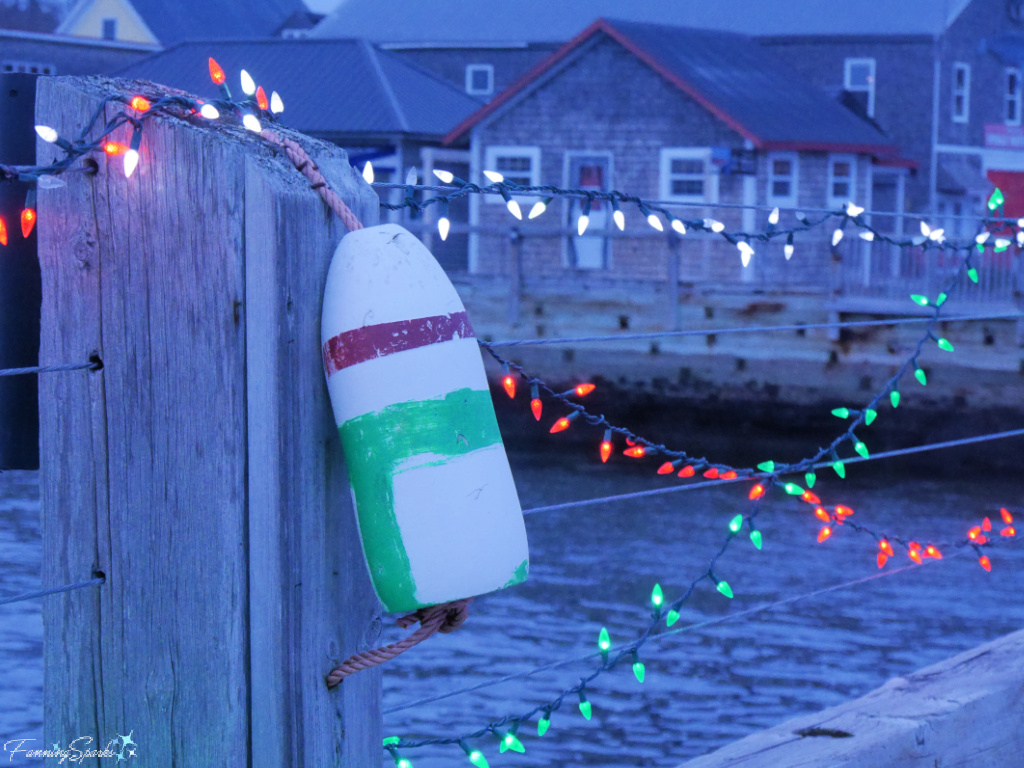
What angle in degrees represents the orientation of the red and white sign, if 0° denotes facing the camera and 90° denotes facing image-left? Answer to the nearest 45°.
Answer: approximately 0°

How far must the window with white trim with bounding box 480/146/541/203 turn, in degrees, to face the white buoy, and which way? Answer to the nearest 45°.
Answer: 0° — it already faces it

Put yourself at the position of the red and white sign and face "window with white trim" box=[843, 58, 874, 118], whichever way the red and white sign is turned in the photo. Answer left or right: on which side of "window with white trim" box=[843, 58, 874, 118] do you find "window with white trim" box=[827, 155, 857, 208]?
left

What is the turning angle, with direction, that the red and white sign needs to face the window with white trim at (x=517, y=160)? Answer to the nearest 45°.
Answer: approximately 45° to its right

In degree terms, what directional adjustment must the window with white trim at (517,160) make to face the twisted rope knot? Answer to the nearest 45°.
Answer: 0° — it already faces it

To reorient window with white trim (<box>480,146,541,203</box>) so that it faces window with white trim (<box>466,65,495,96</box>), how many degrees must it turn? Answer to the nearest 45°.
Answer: approximately 180°

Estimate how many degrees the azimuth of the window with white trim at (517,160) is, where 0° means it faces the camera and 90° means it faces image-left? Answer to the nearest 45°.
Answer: approximately 0°
